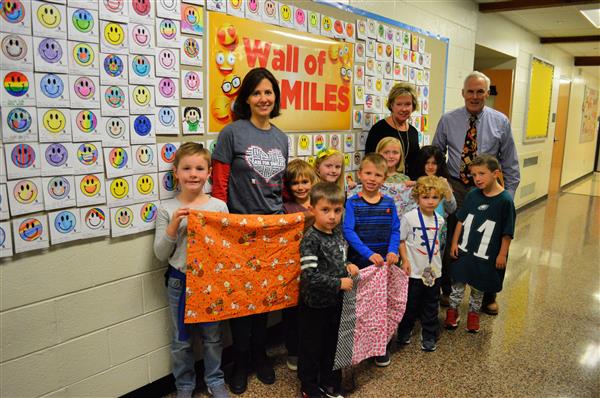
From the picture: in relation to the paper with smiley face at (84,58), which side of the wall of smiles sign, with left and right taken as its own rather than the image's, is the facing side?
right

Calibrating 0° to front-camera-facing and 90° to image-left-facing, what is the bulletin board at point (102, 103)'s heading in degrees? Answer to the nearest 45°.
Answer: approximately 315°

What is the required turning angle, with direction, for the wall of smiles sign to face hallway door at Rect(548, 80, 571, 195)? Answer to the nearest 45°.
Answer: approximately 90° to its left

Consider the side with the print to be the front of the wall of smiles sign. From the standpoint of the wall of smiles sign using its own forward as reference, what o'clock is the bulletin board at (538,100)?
The bulletin board is roughly at 9 o'clock from the wall of smiles sign.

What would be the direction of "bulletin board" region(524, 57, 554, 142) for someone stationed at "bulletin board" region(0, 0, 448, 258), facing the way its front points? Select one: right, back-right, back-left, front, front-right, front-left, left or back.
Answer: left

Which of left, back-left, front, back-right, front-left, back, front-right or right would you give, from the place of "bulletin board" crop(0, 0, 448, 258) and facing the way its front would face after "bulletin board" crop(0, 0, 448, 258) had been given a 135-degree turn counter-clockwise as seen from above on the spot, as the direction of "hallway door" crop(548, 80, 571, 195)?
front-right

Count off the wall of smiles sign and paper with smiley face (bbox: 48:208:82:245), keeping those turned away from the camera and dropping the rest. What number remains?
0

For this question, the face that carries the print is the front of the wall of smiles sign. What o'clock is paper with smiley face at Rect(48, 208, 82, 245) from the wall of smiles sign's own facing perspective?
The paper with smiley face is roughly at 3 o'clock from the wall of smiles sign.

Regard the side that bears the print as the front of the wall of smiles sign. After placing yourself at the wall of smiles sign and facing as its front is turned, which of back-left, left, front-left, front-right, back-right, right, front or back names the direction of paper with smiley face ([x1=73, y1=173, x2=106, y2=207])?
right

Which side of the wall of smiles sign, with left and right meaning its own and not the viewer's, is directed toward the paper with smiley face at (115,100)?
right

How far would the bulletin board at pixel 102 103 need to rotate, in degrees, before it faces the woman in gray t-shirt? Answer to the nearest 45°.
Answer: approximately 90° to its left

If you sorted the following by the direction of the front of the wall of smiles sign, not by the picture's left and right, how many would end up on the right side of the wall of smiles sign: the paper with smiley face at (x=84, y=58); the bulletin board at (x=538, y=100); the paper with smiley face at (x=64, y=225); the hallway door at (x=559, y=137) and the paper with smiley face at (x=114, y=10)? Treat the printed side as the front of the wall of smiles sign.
3

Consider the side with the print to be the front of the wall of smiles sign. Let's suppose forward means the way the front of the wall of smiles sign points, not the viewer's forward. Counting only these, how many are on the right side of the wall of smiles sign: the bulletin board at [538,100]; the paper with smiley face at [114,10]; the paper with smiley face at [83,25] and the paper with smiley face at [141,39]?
3
